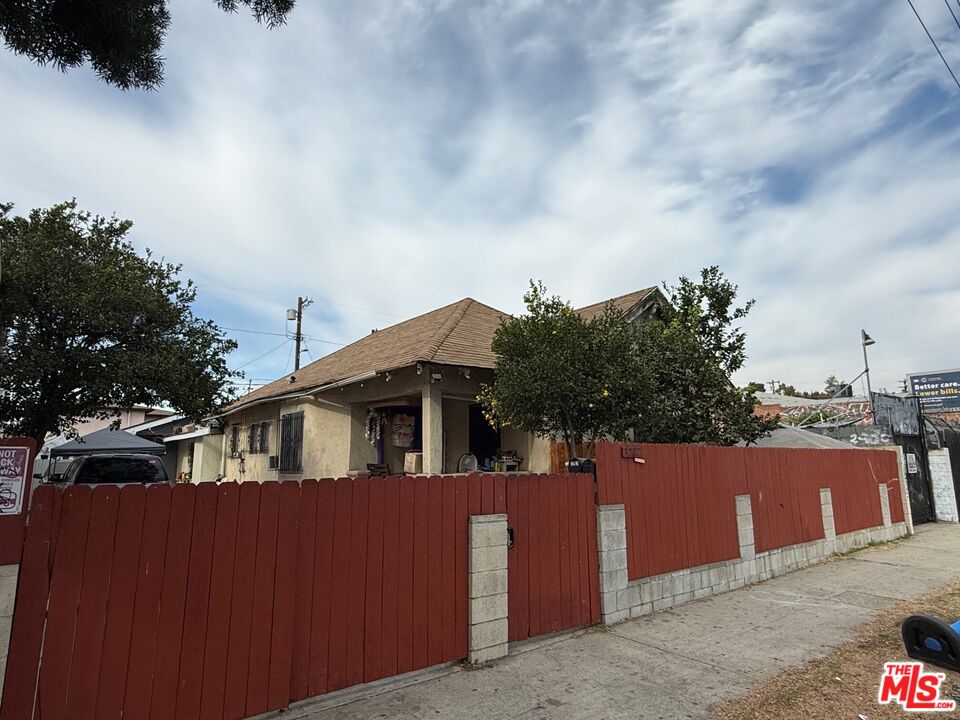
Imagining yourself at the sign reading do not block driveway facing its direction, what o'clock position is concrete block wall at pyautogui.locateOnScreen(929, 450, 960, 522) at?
The concrete block wall is roughly at 9 o'clock from the sign reading do not block driveway.

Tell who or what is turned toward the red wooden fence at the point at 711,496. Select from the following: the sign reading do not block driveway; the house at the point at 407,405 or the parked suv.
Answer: the house

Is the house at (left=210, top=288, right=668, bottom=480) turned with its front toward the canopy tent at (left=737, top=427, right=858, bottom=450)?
no

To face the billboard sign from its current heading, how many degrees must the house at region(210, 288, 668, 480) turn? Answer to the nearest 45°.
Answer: approximately 90° to its left

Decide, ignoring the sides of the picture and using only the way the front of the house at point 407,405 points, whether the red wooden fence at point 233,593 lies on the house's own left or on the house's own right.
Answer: on the house's own right

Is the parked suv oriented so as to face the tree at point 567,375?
no

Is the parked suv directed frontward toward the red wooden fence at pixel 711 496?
no

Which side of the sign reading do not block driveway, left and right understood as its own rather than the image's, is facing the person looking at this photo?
front

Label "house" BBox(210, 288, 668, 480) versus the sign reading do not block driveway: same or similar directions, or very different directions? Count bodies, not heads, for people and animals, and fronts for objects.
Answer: same or similar directions

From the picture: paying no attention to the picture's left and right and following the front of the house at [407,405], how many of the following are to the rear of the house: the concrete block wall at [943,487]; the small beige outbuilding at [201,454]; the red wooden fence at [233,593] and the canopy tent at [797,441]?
1

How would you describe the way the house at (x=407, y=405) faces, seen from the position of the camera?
facing the viewer and to the right of the viewer
